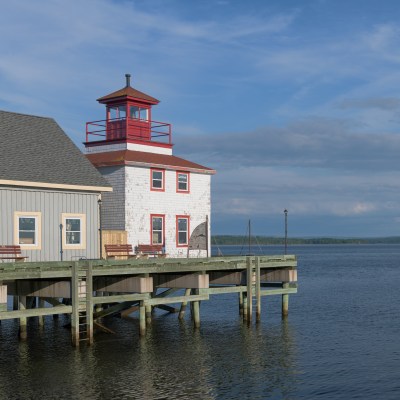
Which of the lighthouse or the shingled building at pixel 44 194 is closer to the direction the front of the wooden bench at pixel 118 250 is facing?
the shingled building

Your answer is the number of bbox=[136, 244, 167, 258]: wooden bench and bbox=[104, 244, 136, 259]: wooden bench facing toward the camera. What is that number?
2

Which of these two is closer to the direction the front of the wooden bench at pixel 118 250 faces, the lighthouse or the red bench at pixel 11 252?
the red bench

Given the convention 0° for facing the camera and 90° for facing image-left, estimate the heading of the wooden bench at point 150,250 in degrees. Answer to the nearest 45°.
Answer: approximately 0°

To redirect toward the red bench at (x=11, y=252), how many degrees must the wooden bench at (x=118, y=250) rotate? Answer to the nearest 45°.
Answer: approximately 45° to its right

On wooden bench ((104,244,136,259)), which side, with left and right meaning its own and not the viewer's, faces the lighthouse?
back

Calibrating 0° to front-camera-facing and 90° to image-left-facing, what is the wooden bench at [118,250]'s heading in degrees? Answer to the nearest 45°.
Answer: approximately 0°
